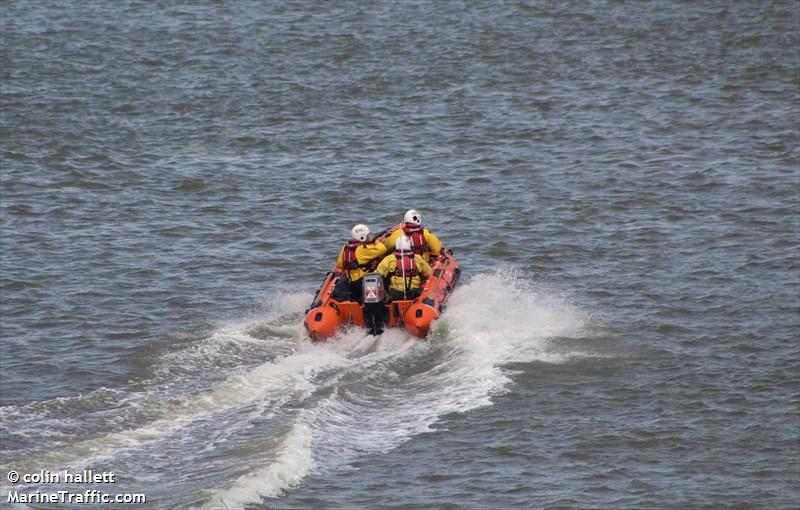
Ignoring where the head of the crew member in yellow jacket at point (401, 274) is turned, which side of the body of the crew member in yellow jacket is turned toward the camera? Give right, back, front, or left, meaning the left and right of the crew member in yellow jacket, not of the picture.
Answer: back

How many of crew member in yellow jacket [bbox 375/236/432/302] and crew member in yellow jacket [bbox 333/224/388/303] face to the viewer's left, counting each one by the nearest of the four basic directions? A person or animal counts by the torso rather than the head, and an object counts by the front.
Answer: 0

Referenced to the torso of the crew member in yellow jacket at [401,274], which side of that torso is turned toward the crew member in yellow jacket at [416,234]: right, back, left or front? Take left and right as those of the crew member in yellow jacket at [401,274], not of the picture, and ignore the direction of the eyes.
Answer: front

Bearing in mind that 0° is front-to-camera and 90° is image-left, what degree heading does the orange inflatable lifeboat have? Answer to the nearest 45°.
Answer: approximately 180°

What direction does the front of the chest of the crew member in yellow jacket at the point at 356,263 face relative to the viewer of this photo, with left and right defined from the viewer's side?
facing away from the viewer and to the right of the viewer

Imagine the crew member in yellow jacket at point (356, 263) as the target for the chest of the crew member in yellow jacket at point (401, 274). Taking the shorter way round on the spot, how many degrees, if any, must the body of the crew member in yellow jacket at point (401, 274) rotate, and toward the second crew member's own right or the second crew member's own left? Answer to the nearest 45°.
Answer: approximately 90° to the second crew member's own left
